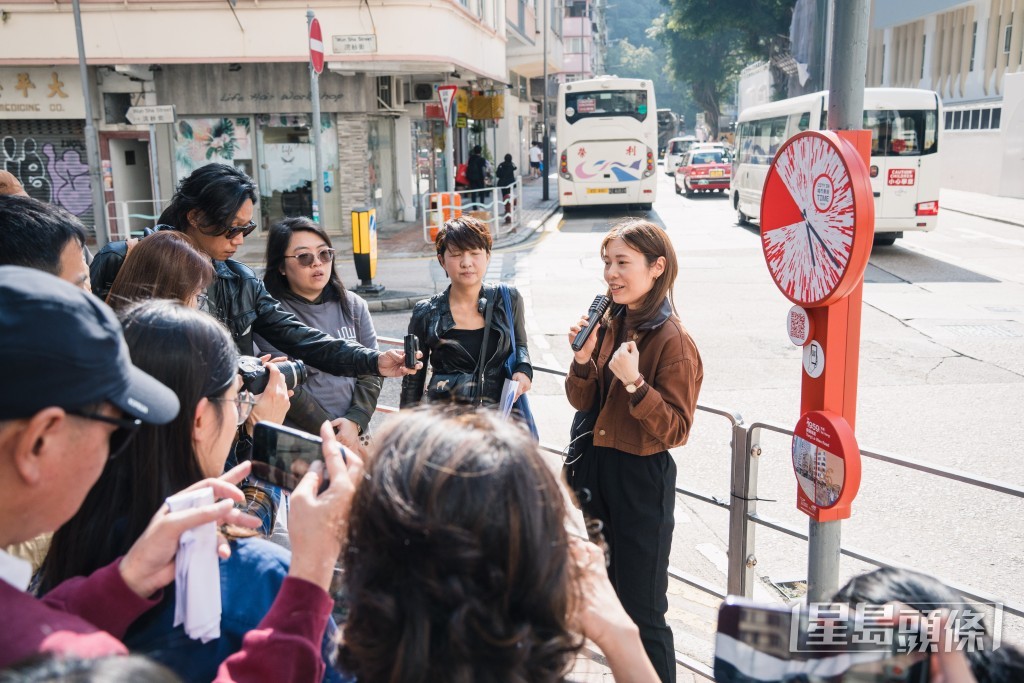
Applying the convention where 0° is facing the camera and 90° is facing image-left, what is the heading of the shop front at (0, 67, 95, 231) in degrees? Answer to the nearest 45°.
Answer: approximately 0°

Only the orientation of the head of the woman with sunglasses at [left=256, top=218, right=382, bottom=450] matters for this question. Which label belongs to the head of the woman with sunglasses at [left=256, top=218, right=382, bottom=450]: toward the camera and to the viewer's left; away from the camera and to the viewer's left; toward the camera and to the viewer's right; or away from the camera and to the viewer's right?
toward the camera and to the viewer's right

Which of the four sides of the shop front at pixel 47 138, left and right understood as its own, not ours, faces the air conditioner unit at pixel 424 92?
left

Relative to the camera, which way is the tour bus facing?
away from the camera

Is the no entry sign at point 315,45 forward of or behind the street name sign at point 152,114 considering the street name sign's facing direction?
forward

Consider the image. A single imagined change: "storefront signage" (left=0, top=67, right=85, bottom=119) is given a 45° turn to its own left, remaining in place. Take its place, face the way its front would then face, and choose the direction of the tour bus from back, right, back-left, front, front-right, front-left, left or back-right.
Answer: front-left

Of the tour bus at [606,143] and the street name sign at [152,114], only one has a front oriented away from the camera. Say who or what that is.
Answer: the tour bus

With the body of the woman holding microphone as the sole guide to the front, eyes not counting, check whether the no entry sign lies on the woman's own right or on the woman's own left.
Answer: on the woman's own right

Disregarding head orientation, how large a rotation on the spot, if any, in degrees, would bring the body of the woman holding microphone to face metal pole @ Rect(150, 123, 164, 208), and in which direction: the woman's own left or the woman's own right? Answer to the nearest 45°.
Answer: approximately 90° to the woman's own right

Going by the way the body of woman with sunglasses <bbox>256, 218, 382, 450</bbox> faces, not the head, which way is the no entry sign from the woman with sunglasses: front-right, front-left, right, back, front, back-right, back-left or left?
back-left

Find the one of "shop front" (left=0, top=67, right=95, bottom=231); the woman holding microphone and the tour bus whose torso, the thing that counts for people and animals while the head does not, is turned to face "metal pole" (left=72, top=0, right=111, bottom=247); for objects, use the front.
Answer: the shop front
